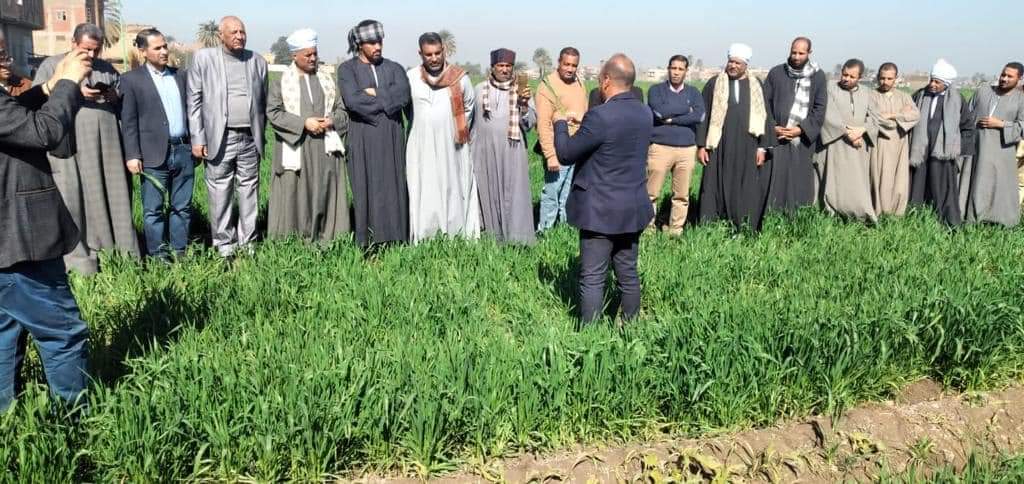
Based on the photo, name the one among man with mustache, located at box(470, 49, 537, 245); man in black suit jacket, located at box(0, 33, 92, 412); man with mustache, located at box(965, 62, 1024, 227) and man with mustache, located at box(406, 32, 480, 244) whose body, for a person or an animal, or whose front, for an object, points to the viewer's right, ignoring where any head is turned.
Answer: the man in black suit jacket

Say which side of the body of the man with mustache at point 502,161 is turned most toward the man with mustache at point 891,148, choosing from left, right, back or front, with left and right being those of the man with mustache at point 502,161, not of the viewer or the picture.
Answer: left

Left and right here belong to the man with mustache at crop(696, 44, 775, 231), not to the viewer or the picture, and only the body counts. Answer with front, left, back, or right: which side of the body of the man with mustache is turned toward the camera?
front

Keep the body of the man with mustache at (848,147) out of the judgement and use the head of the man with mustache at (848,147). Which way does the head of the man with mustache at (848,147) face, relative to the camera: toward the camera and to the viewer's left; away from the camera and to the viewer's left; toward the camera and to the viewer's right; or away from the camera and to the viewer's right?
toward the camera and to the viewer's left

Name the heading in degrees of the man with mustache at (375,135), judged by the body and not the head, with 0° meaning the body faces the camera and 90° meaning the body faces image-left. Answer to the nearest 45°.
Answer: approximately 0°

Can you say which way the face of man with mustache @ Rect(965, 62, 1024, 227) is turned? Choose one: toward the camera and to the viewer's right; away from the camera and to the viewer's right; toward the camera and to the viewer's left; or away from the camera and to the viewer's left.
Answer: toward the camera and to the viewer's left

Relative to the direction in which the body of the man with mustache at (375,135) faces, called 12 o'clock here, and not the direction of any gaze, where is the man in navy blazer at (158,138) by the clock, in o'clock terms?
The man in navy blazer is roughly at 3 o'clock from the man with mustache.

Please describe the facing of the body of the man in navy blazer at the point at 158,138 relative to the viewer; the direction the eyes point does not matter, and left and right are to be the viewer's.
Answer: facing the viewer and to the right of the viewer

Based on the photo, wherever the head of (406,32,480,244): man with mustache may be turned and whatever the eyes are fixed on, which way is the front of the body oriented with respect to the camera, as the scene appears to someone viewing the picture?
toward the camera

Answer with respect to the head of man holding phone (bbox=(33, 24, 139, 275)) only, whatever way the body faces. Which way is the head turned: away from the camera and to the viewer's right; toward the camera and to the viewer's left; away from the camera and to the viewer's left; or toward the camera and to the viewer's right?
toward the camera and to the viewer's right

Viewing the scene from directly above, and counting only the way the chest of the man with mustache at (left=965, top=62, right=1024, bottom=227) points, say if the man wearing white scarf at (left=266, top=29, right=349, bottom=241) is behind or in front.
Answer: in front
